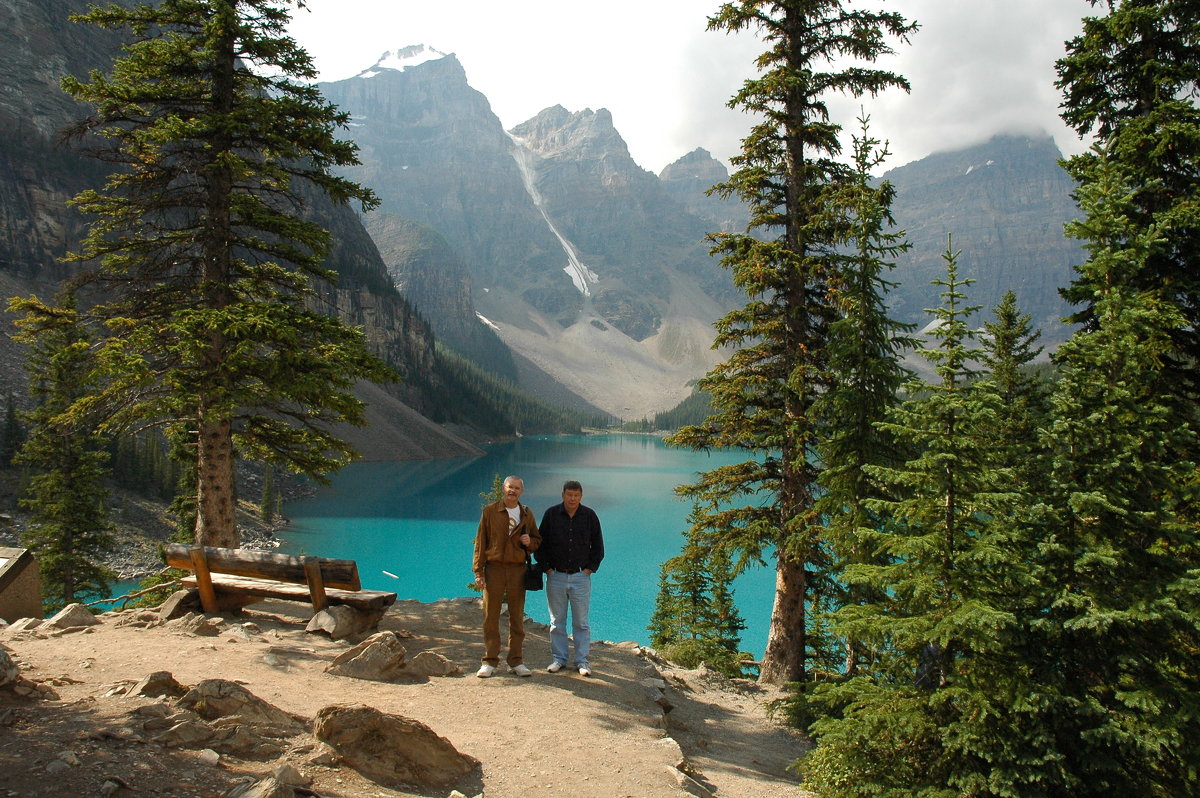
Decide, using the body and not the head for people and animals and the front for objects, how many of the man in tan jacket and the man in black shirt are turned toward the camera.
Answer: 2

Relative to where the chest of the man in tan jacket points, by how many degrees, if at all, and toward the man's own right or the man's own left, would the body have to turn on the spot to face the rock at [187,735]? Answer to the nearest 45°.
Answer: approximately 45° to the man's own right

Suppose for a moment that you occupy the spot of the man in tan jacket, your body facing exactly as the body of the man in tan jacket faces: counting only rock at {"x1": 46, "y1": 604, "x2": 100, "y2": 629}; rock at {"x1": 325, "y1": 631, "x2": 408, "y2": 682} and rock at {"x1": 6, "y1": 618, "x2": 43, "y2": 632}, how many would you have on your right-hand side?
3

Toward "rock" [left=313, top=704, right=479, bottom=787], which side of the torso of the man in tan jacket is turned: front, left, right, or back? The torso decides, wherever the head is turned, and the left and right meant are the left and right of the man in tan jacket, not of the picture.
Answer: front

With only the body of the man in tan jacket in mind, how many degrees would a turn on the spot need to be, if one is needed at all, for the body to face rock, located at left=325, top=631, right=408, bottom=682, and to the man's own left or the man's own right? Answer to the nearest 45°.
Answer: approximately 90° to the man's own right
